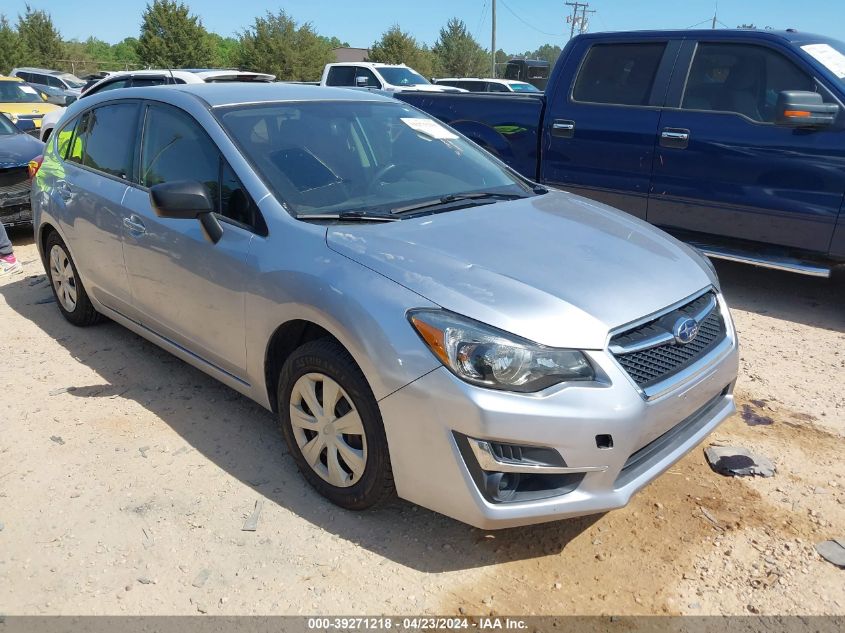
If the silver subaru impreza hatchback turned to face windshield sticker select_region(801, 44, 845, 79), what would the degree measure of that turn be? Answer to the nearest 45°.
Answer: approximately 90° to its left

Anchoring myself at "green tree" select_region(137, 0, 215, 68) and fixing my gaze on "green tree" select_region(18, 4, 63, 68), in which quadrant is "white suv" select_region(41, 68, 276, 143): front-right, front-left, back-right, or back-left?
back-left

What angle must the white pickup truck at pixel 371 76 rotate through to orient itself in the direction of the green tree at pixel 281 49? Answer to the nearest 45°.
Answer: approximately 135° to its left

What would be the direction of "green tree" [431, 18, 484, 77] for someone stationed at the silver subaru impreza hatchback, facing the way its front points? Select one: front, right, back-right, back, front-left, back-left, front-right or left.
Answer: back-left

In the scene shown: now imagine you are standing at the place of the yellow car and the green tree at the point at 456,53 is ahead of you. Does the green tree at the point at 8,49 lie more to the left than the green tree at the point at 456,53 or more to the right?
left

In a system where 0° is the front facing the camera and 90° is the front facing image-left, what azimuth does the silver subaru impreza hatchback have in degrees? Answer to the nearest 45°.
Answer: approximately 315°

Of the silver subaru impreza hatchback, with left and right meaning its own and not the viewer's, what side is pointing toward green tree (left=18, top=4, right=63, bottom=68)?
back

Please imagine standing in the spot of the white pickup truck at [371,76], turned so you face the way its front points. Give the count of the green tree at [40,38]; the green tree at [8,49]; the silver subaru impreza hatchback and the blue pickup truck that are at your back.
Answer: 2

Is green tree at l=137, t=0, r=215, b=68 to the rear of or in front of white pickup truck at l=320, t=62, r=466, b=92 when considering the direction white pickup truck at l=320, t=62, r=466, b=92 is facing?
to the rear

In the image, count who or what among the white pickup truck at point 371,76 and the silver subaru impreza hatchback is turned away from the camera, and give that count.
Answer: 0

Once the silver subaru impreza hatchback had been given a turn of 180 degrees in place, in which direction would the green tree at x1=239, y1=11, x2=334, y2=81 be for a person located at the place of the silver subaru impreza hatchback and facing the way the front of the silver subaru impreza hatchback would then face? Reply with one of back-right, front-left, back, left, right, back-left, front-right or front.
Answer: front-right

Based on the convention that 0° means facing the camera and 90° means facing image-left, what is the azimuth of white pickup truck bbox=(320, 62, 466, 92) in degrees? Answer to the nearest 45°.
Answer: approximately 315°

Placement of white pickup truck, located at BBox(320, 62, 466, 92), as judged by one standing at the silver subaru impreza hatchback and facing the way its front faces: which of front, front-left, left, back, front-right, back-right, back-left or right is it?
back-left

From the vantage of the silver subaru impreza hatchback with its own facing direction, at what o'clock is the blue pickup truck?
The blue pickup truck is roughly at 9 o'clock from the silver subaru impreza hatchback.

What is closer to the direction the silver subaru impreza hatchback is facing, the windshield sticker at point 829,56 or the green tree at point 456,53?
the windshield sticker
